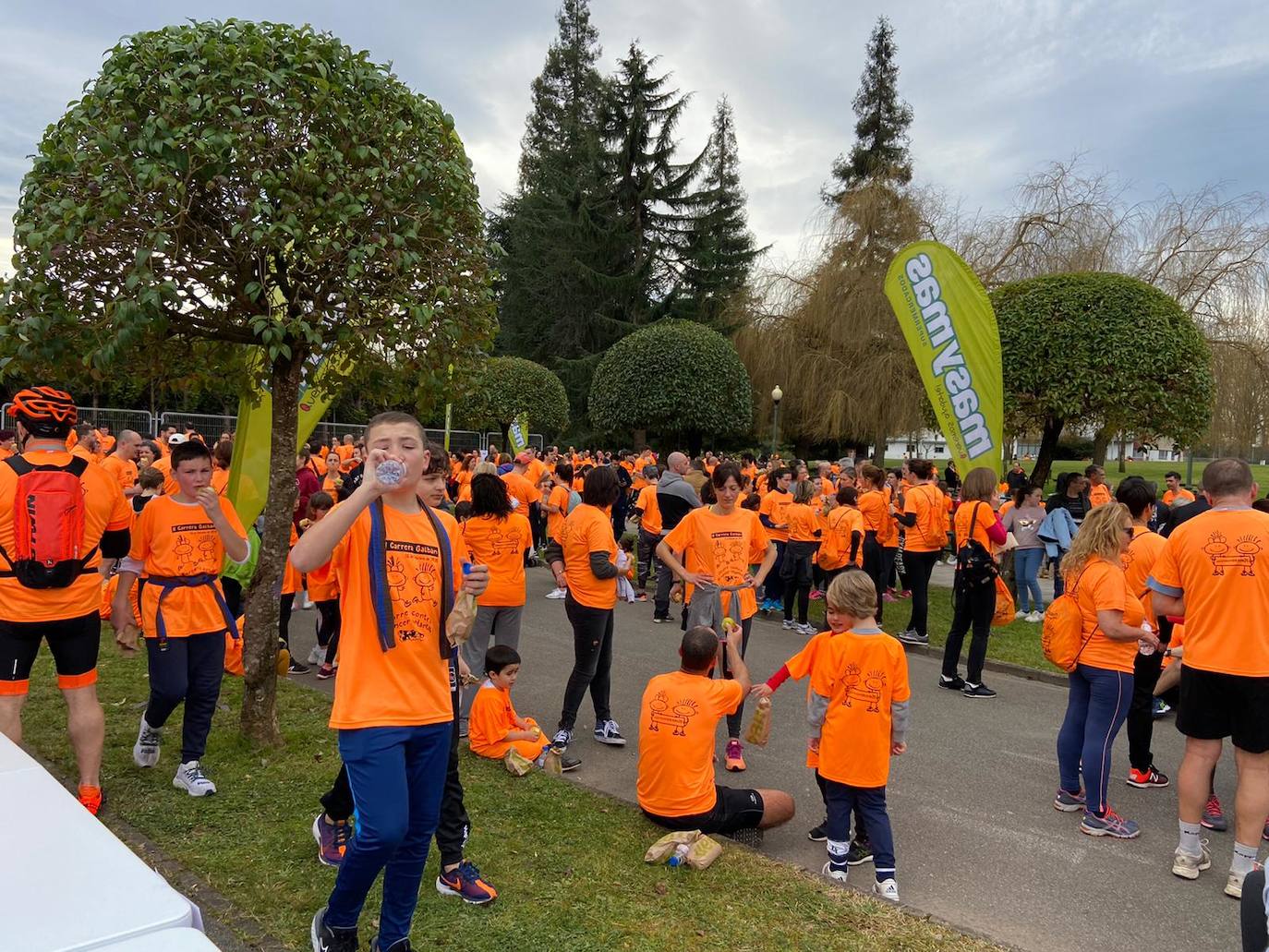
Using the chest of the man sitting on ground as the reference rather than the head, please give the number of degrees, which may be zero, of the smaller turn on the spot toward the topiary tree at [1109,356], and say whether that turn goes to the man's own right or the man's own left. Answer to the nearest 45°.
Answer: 0° — they already face it

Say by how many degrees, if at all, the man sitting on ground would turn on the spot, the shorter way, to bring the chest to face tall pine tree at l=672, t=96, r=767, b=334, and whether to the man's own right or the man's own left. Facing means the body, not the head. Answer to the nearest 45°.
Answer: approximately 45° to the man's own left

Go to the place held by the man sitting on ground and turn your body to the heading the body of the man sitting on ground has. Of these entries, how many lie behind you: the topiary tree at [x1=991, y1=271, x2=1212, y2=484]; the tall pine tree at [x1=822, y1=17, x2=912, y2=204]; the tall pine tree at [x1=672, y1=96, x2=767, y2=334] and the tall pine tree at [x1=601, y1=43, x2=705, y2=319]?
0

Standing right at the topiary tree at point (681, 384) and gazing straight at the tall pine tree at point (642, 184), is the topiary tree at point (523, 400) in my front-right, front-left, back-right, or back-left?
front-left

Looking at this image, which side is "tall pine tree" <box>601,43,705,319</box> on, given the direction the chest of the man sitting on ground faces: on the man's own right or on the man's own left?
on the man's own left

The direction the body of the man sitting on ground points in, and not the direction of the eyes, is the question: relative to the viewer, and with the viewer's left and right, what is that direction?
facing away from the viewer and to the right of the viewer

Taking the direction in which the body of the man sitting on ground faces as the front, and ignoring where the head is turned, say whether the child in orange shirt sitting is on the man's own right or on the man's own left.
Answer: on the man's own left

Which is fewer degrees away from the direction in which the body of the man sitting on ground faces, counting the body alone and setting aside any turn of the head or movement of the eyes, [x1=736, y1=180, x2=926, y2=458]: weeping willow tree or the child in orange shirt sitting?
the weeping willow tree

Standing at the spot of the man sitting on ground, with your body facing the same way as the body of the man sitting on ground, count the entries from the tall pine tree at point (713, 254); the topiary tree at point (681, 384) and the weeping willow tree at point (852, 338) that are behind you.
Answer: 0
